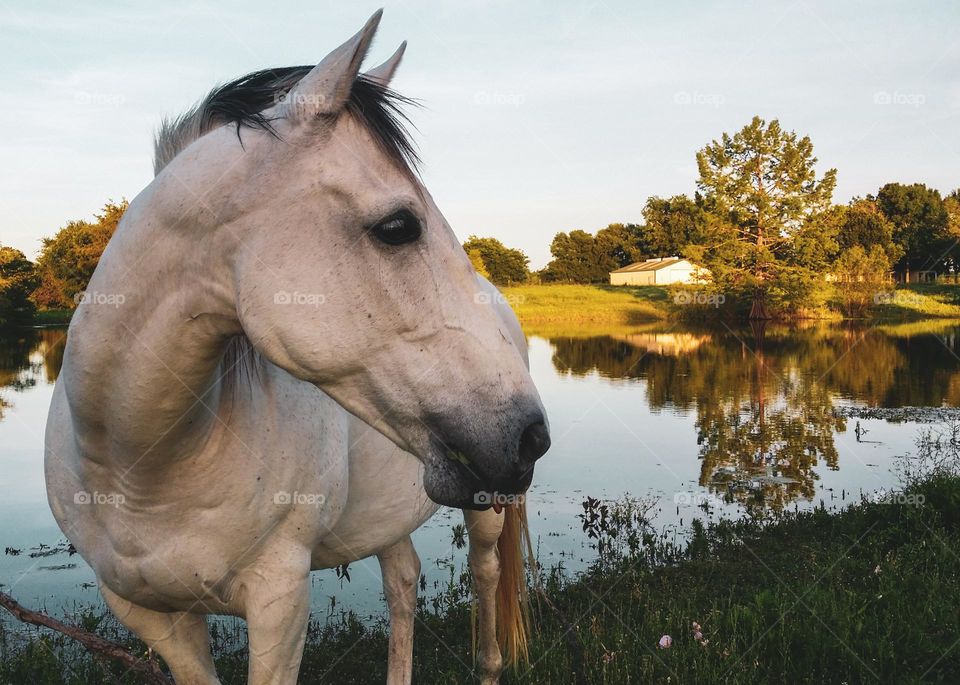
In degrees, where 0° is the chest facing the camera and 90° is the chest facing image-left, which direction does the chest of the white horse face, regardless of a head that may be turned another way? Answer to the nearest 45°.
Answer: approximately 45°

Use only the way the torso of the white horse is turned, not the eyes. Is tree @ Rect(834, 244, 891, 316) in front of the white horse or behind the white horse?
behind

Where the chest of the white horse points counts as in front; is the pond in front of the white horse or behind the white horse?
behind

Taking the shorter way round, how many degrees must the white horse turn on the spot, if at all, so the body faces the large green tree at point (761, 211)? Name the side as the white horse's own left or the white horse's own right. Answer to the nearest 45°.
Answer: approximately 180°

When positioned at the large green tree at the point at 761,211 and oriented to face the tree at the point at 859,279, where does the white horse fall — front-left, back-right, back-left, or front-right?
back-right

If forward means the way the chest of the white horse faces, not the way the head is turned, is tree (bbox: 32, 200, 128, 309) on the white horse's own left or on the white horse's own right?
on the white horse's own right

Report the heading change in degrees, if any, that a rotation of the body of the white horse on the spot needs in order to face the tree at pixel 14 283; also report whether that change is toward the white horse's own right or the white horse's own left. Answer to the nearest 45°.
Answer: approximately 135° to the white horse's own right
